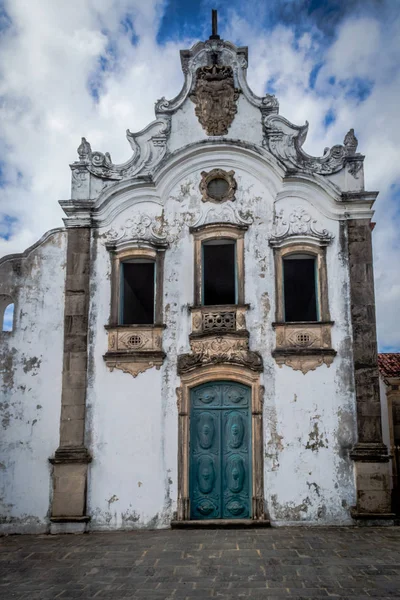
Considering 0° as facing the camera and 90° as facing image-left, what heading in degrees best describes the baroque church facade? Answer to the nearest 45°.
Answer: approximately 0°
